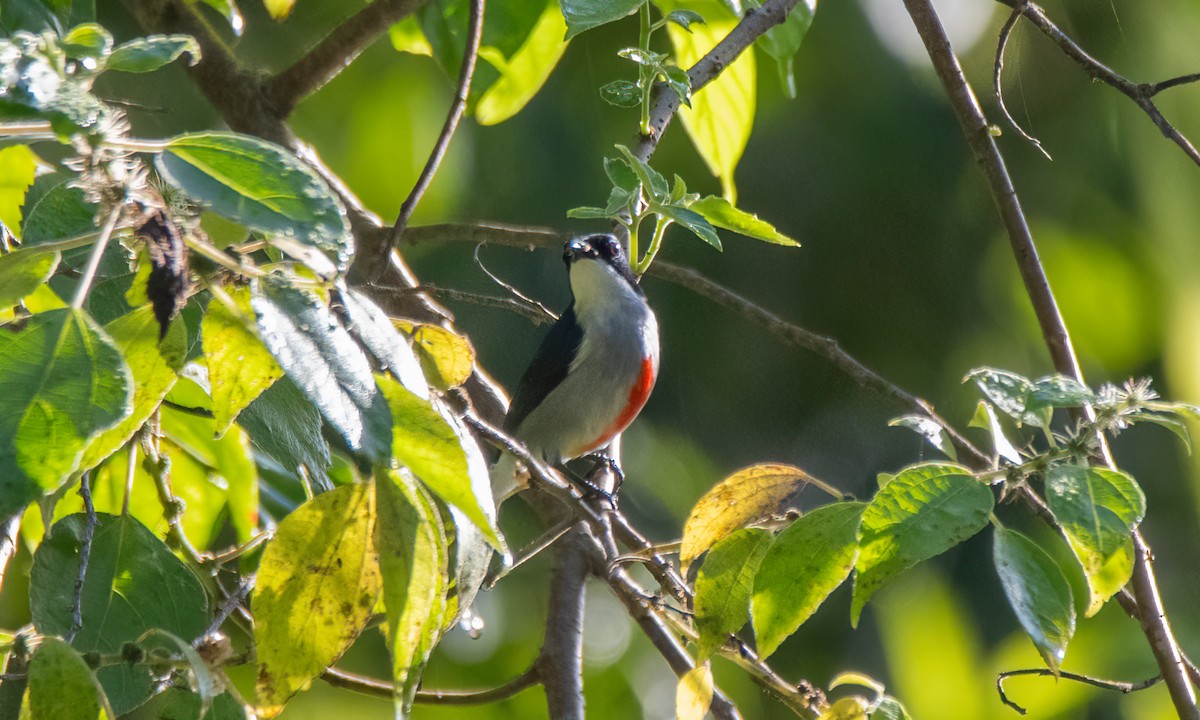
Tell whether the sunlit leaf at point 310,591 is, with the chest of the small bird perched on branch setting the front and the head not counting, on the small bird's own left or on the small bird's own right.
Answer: on the small bird's own right

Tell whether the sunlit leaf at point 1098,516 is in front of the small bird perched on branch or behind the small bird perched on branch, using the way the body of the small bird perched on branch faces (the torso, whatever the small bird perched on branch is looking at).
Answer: in front

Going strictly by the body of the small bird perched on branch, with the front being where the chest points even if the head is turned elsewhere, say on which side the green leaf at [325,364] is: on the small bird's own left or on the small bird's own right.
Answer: on the small bird's own right

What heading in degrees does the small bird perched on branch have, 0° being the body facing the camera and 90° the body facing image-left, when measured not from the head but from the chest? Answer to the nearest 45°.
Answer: approximately 315°
